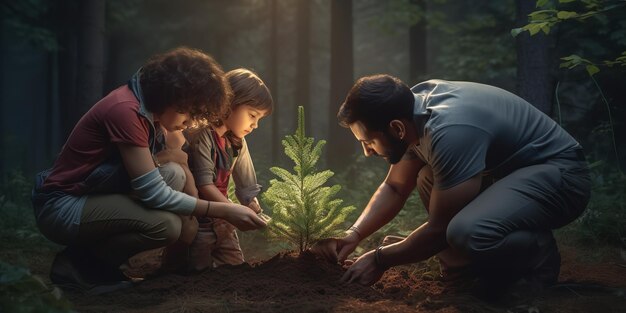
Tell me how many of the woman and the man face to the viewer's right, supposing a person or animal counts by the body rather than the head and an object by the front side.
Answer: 1

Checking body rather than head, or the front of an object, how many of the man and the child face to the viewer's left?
1

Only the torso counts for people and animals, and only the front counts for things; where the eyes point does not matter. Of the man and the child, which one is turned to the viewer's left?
the man

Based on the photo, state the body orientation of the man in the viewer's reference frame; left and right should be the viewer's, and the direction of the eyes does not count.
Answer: facing to the left of the viewer

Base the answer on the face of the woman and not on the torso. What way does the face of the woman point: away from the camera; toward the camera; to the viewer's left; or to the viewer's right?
to the viewer's right

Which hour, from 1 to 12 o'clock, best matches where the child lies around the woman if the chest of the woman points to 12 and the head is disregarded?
The child is roughly at 11 o'clock from the woman.

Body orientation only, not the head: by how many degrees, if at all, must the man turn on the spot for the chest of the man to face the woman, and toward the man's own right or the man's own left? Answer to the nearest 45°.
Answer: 0° — they already face them

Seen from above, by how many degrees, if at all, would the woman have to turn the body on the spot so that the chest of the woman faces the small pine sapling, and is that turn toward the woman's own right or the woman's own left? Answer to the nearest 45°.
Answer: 0° — they already face it

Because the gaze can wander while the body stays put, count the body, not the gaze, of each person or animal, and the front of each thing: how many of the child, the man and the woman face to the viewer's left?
1

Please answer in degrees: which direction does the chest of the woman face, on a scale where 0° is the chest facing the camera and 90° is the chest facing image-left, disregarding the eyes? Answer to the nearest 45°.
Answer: approximately 270°
